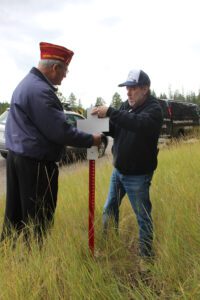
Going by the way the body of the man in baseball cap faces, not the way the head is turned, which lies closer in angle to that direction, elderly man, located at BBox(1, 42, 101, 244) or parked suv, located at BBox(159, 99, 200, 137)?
the elderly man

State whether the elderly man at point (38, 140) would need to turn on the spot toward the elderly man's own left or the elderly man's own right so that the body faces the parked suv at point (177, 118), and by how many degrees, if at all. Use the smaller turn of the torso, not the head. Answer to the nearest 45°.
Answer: approximately 45° to the elderly man's own left

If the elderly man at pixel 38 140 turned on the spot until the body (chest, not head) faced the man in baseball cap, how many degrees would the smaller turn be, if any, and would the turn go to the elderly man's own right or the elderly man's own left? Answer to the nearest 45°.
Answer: approximately 45° to the elderly man's own right

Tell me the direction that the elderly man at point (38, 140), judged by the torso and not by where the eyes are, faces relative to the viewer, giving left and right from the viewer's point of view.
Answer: facing away from the viewer and to the right of the viewer

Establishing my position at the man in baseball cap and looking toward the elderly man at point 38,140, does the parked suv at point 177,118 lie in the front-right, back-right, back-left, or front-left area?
back-right

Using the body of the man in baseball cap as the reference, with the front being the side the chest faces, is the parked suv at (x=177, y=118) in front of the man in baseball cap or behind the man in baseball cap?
behind
